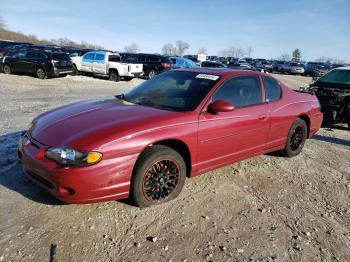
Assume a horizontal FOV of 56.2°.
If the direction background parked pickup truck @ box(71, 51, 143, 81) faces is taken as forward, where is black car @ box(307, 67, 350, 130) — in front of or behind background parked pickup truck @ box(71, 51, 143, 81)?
behind

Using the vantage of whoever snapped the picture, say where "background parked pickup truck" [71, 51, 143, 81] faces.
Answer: facing away from the viewer and to the left of the viewer

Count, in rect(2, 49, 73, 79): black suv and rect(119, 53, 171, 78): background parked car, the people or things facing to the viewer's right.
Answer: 0

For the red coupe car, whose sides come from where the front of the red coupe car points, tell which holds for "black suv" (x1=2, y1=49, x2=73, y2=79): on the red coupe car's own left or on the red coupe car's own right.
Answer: on the red coupe car's own right

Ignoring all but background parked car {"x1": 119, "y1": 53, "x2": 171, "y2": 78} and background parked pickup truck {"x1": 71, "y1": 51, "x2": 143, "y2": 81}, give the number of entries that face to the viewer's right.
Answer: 0

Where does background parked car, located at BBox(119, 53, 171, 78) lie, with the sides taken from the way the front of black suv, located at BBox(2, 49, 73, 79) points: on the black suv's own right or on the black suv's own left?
on the black suv's own right

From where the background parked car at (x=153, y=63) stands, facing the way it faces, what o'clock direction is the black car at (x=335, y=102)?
The black car is roughly at 7 o'clock from the background parked car.

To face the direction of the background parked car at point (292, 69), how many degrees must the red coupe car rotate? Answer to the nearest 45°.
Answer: approximately 135° to its right

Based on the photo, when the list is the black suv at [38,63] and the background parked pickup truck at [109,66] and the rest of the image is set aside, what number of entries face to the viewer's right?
0

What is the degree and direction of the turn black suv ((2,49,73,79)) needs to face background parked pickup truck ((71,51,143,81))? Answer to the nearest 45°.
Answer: approximately 135° to its right

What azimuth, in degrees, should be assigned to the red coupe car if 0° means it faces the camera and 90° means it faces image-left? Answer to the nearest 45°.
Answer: approximately 45°
